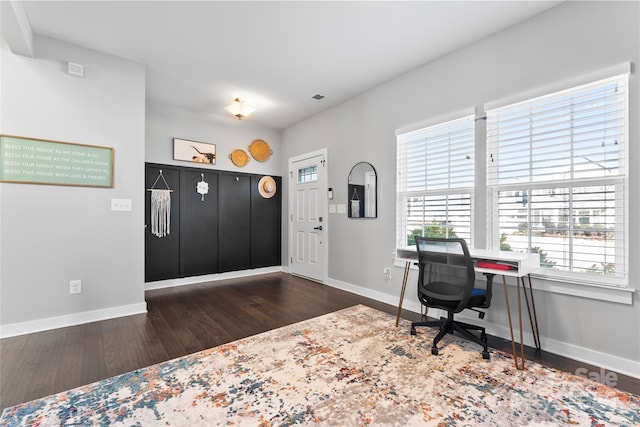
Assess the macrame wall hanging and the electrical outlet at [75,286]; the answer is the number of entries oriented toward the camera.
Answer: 2

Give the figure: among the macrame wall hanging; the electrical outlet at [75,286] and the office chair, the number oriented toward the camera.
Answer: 2

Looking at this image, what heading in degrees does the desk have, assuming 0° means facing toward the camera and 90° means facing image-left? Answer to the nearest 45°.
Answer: approximately 45°

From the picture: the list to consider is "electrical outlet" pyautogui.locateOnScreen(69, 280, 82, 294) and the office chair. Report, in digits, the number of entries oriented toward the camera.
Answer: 1

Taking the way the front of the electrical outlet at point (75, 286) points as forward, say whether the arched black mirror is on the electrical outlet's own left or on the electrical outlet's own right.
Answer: on the electrical outlet's own left
